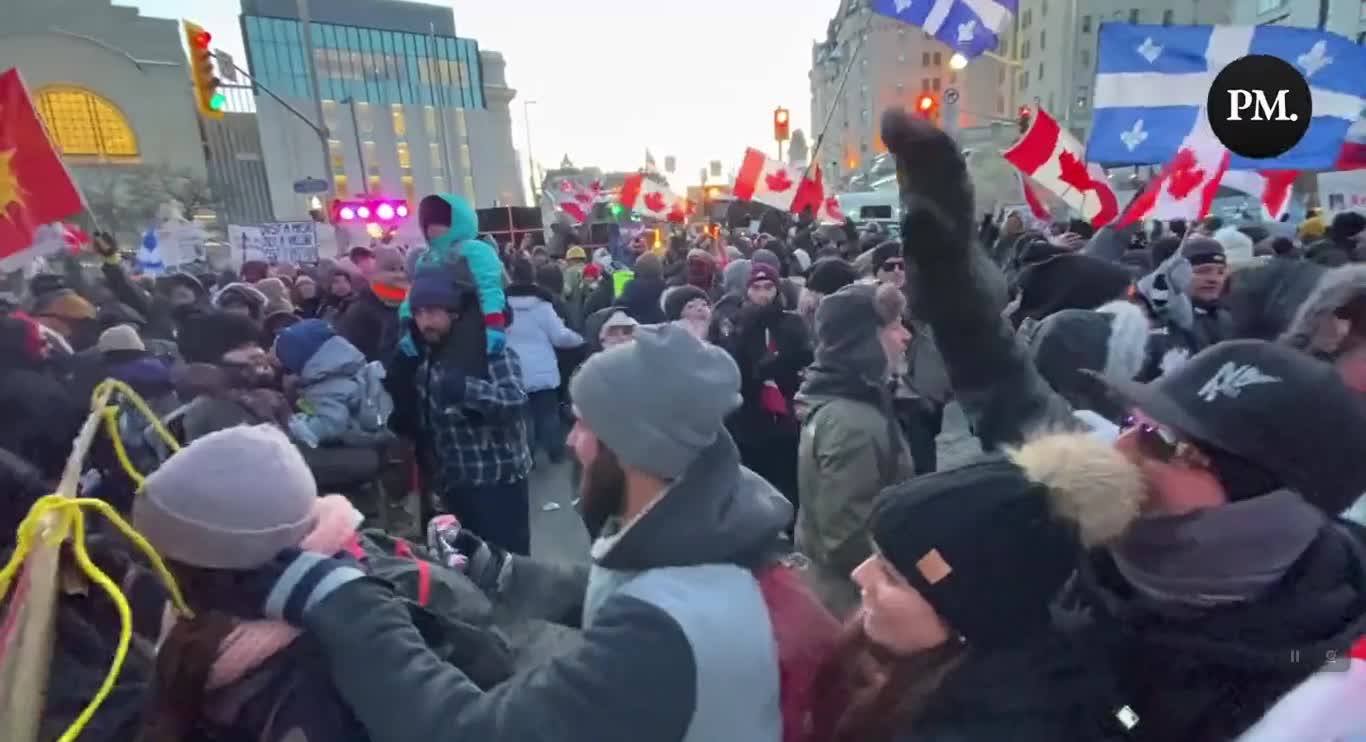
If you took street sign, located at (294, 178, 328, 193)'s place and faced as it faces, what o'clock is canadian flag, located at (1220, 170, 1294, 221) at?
The canadian flag is roughly at 11 o'clock from the street sign.

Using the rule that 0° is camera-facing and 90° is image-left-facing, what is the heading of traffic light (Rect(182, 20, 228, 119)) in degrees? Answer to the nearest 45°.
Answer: approximately 315°

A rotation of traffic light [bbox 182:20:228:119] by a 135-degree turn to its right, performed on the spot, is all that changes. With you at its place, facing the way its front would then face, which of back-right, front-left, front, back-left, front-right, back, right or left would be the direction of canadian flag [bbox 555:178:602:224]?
back-right

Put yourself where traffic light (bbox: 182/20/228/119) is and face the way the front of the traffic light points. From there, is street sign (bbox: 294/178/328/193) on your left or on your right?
on your left

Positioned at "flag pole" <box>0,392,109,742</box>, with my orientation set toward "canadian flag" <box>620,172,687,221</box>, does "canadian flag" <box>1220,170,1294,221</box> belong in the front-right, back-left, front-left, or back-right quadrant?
front-right

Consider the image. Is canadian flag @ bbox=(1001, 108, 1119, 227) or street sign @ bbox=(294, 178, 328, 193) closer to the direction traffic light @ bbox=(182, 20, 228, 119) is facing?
the canadian flag

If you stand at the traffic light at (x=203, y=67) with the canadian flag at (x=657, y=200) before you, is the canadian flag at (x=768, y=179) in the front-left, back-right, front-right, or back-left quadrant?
front-right

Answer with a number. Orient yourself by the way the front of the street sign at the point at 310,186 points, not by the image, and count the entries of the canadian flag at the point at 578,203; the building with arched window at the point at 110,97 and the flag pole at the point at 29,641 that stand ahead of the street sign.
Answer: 1

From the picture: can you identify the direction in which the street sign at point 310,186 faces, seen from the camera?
facing the viewer

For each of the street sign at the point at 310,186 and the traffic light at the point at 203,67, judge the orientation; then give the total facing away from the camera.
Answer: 0

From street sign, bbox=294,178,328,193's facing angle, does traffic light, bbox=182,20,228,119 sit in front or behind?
in front
